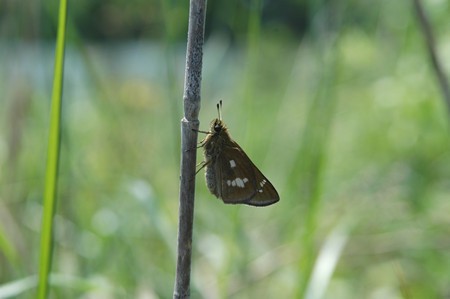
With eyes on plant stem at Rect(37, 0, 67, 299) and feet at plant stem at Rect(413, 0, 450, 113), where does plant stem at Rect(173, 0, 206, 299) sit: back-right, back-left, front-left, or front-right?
front-left

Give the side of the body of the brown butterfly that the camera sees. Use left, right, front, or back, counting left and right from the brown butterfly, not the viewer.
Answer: left
